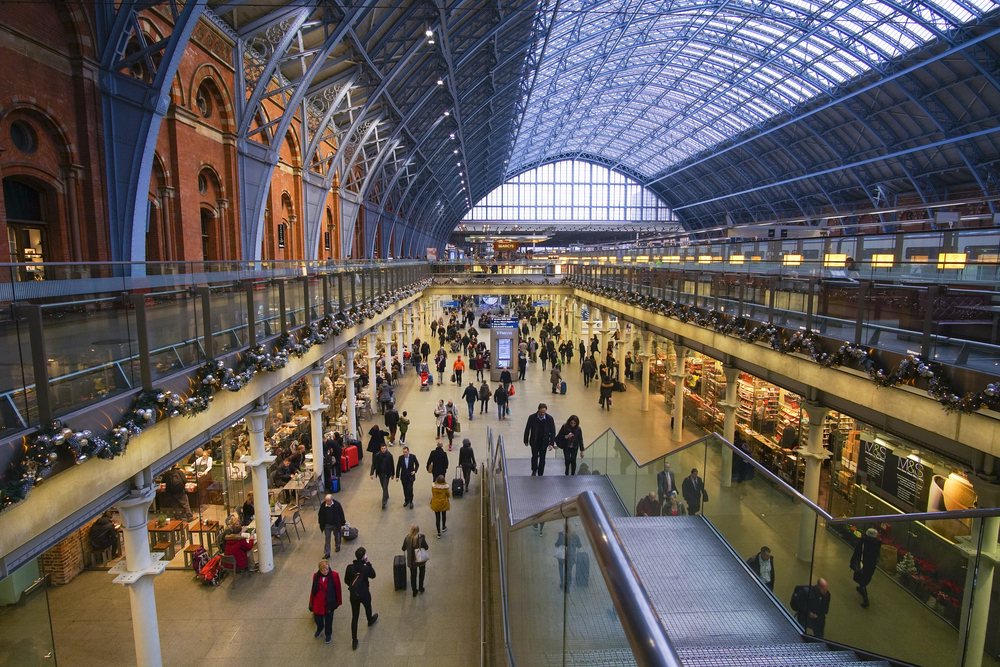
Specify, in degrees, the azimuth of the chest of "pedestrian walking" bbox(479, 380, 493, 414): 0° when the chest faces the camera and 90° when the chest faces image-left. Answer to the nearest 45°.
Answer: approximately 180°

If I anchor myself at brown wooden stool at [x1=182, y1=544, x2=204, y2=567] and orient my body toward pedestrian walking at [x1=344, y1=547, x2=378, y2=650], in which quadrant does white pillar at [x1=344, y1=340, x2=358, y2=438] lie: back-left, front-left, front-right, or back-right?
back-left

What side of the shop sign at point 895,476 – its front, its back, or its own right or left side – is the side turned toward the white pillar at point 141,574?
front

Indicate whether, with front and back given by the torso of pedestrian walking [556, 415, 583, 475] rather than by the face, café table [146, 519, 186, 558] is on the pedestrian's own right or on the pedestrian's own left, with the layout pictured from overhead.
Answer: on the pedestrian's own right

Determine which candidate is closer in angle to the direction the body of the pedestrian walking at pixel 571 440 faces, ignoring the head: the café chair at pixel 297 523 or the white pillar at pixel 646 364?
the café chair

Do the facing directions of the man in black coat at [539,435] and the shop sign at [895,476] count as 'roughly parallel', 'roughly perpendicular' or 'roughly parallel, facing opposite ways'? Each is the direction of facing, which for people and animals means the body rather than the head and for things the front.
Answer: roughly perpendicular

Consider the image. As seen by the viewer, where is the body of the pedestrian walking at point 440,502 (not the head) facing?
away from the camera

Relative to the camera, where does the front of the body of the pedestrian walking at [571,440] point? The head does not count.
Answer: toward the camera

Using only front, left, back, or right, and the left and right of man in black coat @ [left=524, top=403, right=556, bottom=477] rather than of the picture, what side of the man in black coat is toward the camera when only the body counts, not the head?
front

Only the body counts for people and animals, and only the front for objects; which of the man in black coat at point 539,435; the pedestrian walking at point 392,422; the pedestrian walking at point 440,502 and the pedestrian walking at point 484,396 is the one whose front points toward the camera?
the man in black coat

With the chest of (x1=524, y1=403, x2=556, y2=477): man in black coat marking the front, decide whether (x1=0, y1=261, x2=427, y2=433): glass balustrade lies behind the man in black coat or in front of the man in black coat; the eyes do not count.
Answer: in front

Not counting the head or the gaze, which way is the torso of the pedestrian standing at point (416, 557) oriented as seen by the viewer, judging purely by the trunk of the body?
away from the camera
